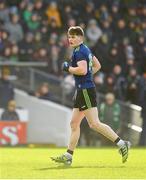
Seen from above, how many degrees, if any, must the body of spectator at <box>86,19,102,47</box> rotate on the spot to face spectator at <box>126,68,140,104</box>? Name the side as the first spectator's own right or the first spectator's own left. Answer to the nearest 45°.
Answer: approximately 45° to the first spectator's own left

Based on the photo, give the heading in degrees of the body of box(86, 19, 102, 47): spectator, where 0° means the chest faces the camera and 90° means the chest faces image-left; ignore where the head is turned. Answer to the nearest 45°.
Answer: approximately 0°

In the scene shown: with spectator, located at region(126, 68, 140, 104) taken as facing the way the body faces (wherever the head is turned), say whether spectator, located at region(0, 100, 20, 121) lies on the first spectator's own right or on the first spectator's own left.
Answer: on the first spectator's own right

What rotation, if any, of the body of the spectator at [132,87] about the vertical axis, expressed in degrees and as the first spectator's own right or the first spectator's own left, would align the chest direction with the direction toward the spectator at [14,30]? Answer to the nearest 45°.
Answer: approximately 90° to the first spectator's own right

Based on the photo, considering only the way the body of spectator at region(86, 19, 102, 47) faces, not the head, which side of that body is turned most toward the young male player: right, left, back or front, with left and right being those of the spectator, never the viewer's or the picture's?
front
